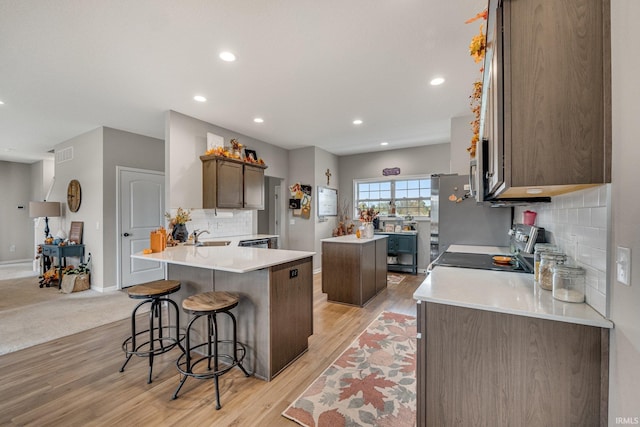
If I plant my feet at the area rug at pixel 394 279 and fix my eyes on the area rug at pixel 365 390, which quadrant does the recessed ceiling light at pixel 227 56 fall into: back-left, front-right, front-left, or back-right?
front-right

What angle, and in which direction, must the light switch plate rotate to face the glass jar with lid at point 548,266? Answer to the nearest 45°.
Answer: approximately 90° to its right

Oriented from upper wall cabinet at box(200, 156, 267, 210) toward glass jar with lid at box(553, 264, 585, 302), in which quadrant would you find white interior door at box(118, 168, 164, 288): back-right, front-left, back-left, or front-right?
back-right

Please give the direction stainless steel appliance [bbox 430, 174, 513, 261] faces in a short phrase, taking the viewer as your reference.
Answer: facing to the left of the viewer

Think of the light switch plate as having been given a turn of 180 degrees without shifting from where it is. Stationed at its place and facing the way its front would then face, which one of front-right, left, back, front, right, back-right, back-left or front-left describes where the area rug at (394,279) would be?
left

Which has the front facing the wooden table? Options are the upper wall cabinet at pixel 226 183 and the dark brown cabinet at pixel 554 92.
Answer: the dark brown cabinet

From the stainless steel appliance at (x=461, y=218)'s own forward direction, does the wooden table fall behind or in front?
in front

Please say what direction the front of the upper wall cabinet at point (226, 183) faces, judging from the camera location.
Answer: facing the viewer and to the right of the viewer

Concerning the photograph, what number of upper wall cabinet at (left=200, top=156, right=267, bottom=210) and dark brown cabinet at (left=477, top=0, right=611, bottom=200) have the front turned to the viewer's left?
1

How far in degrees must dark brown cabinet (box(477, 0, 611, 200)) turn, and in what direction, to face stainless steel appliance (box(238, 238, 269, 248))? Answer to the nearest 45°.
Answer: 0° — it already faces it

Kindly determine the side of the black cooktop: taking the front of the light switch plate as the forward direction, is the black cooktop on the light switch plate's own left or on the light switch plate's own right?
on the light switch plate's own right

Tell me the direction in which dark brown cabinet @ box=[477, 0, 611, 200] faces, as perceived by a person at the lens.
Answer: facing to the left of the viewer
